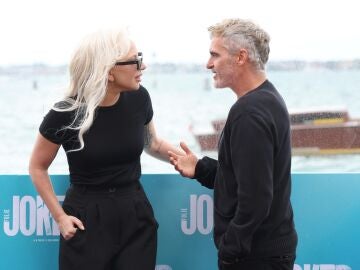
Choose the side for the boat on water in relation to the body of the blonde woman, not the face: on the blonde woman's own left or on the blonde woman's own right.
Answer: on the blonde woman's own left

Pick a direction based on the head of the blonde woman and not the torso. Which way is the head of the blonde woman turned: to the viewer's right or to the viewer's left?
to the viewer's right

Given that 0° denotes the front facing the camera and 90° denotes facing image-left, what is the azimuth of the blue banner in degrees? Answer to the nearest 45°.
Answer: approximately 0°

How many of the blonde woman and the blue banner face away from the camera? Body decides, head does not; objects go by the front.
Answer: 0

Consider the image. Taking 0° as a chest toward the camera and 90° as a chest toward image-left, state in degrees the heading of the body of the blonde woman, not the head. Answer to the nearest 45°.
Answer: approximately 315°
